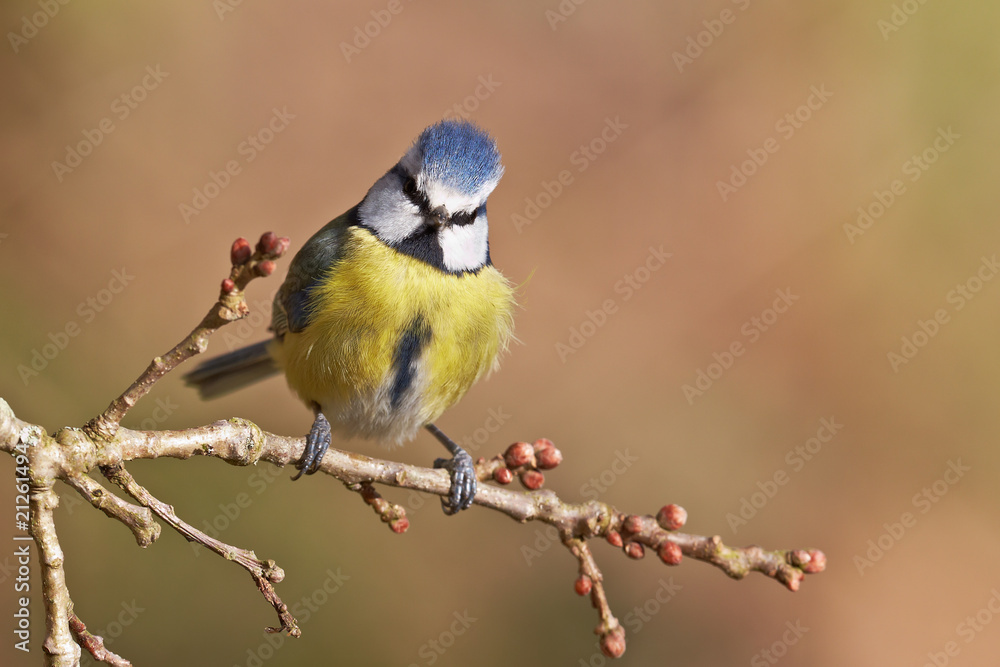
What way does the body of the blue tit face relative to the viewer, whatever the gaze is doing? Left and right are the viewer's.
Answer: facing the viewer and to the right of the viewer
